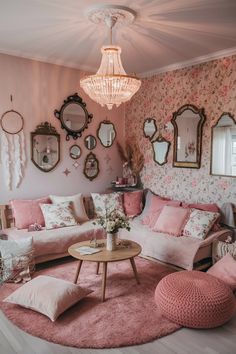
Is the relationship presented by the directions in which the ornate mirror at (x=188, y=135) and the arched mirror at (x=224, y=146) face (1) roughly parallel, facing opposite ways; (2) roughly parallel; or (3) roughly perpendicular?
roughly parallel

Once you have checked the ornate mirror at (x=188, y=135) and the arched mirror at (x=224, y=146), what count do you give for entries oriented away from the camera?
0

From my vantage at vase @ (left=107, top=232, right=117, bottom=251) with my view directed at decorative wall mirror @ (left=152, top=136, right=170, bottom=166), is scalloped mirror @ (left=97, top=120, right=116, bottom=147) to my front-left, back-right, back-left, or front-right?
front-left

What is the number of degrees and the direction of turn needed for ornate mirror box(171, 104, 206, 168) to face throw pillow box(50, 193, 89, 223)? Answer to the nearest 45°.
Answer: approximately 45° to its right

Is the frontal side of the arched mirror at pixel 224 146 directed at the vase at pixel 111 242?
yes

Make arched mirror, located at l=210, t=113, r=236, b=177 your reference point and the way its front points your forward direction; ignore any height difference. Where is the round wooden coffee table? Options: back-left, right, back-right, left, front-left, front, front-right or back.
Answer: front

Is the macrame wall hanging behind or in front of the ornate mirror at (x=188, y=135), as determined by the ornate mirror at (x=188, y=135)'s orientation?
in front

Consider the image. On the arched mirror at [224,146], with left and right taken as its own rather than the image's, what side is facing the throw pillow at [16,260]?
front

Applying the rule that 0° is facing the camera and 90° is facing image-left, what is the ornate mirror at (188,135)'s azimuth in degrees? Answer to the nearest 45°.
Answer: approximately 45°

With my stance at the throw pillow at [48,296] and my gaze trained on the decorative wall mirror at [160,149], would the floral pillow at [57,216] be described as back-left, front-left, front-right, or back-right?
front-left

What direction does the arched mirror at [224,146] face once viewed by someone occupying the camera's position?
facing the viewer and to the left of the viewer

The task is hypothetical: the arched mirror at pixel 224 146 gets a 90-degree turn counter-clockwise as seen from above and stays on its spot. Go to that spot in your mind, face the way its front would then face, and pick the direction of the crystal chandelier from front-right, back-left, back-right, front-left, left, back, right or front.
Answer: right

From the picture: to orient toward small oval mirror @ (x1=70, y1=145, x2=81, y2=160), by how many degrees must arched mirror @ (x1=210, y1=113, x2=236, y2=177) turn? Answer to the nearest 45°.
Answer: approximately 45° to its right

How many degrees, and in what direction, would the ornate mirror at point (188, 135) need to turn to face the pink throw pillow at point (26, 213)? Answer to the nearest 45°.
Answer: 0° — it already faces it

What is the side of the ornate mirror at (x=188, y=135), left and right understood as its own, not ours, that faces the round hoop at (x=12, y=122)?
front
